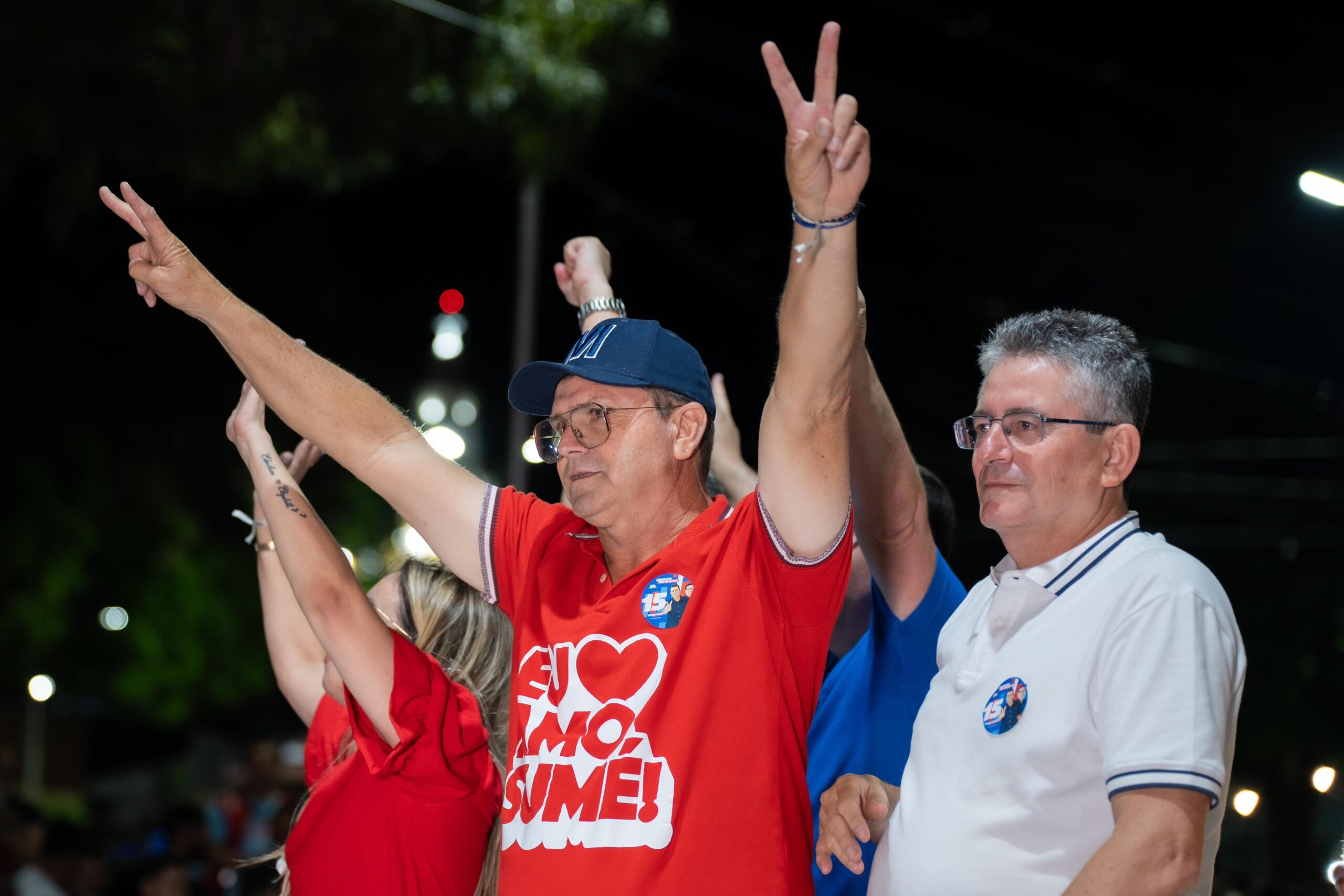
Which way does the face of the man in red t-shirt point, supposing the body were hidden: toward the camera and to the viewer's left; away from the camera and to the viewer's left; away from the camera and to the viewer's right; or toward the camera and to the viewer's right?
toward the camera and to the viewer's left

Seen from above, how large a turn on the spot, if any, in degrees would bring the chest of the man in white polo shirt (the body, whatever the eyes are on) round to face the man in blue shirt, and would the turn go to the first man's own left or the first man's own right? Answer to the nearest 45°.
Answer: approximately 90° to the first man's own right

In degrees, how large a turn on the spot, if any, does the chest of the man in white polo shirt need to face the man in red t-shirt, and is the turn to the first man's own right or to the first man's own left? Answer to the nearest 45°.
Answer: approximately 45° to the first man's own right

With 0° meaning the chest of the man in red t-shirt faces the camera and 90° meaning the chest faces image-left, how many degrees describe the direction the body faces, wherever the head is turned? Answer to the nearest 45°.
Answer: approximately 45°

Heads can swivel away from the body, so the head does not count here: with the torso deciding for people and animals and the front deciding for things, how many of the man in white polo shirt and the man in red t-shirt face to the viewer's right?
0

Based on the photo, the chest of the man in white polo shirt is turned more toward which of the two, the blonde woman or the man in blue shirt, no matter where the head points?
the blonde woman
